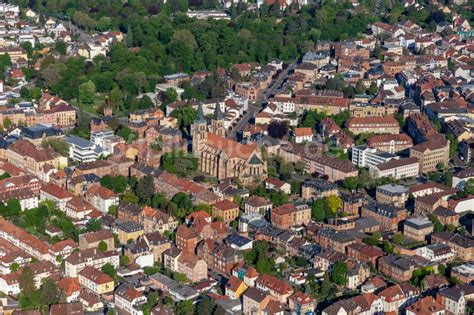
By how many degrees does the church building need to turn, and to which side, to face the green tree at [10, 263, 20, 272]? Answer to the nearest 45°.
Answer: approximately 90° to its left

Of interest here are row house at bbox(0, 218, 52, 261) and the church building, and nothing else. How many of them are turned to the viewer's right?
0

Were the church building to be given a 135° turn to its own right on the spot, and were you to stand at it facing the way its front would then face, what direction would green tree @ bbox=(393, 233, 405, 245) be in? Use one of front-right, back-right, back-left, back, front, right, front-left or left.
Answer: front-right

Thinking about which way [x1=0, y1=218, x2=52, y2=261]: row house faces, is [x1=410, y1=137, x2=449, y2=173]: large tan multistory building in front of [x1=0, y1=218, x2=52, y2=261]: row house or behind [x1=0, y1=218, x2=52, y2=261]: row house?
behind

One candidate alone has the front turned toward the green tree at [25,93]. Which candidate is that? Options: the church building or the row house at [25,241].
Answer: the church building

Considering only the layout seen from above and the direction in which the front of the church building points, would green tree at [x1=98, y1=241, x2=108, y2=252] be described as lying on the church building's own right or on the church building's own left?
on the church building's own left

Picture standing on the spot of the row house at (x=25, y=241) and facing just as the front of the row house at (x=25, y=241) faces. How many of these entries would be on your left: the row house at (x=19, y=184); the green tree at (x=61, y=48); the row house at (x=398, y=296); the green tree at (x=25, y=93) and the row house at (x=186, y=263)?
2

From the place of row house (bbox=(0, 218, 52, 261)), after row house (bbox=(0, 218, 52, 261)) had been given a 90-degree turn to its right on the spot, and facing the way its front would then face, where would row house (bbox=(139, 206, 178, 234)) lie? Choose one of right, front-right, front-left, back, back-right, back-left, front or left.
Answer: back-right

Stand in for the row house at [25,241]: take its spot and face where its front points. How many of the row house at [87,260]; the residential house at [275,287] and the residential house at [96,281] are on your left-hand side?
3

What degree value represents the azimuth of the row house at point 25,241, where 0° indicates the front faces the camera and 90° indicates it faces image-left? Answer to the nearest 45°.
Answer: approximately 45°

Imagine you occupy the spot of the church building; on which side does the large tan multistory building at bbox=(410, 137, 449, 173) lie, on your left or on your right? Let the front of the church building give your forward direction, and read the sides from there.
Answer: on your right

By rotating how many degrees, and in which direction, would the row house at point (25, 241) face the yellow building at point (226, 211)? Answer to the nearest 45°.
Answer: approximately 135° to its left

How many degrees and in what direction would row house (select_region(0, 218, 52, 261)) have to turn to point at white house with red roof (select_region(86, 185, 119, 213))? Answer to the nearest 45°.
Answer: approximately 180°

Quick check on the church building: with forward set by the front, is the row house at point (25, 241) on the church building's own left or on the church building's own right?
on the church building's own left

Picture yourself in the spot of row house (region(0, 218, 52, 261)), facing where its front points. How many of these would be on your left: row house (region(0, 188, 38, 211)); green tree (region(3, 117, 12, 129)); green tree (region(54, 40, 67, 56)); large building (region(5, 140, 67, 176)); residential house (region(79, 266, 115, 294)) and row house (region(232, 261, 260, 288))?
2

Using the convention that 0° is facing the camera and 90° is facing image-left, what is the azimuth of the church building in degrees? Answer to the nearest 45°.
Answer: approximately 135°

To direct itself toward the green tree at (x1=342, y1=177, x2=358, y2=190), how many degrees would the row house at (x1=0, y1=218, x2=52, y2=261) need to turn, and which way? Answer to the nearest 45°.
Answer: approximately 135° to its left

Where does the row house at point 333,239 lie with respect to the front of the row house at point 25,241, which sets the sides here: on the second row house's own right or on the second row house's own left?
on the second row house's own left
